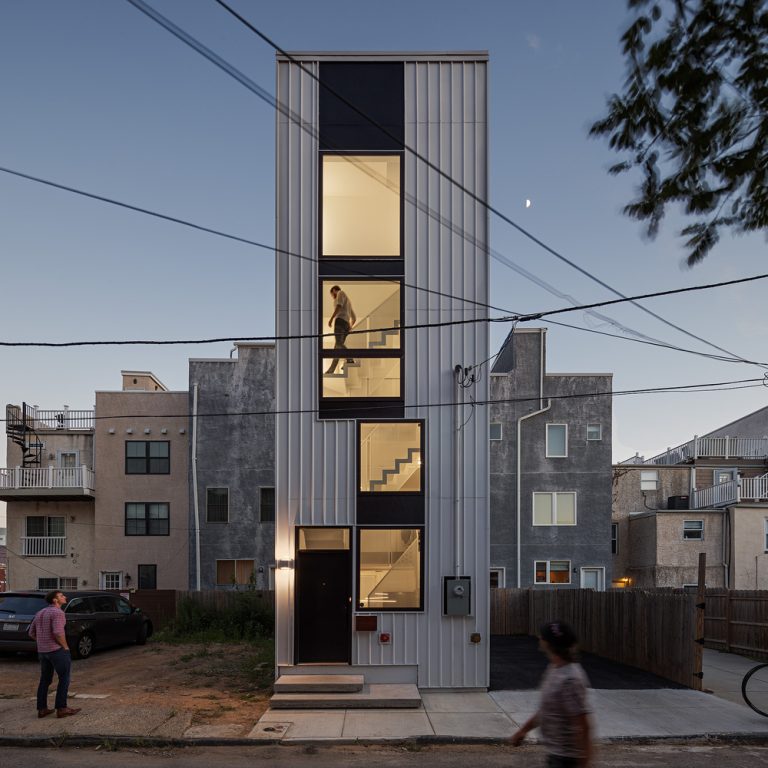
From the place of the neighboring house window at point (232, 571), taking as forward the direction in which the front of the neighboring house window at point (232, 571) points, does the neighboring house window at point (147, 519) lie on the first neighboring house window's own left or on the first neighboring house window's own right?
on the first neighboring house window's own right

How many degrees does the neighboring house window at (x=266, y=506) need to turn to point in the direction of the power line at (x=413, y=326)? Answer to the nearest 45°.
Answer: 0° — it already faces it

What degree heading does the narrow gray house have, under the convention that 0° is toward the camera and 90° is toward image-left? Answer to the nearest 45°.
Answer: approximately 0°

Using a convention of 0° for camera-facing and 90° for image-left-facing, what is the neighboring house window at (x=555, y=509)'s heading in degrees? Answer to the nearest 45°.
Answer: approximately 0°

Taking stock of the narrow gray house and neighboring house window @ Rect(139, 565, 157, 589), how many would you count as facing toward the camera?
2

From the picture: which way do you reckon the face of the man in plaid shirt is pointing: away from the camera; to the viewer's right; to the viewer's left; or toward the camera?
to the viewer's right
